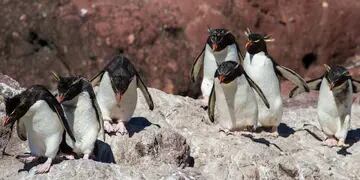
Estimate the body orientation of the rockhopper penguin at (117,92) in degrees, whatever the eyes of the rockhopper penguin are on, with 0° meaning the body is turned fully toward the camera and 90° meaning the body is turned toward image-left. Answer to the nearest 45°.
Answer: approximately 0°

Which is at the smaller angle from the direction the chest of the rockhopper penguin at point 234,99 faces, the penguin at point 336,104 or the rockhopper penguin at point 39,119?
the rockhopper penguin

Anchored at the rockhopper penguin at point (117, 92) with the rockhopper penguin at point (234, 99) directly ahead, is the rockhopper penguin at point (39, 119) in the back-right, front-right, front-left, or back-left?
back-right

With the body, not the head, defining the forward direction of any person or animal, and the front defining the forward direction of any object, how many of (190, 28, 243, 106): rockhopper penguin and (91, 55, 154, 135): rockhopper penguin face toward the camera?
2

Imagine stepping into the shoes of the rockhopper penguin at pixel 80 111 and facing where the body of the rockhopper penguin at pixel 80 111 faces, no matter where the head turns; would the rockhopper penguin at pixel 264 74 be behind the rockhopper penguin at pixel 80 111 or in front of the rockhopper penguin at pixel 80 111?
behind

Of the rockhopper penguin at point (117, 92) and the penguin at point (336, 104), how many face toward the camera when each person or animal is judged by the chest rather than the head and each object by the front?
2

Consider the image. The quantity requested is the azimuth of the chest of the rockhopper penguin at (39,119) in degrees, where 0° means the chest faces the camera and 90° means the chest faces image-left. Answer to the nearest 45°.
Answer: approximately 45°
